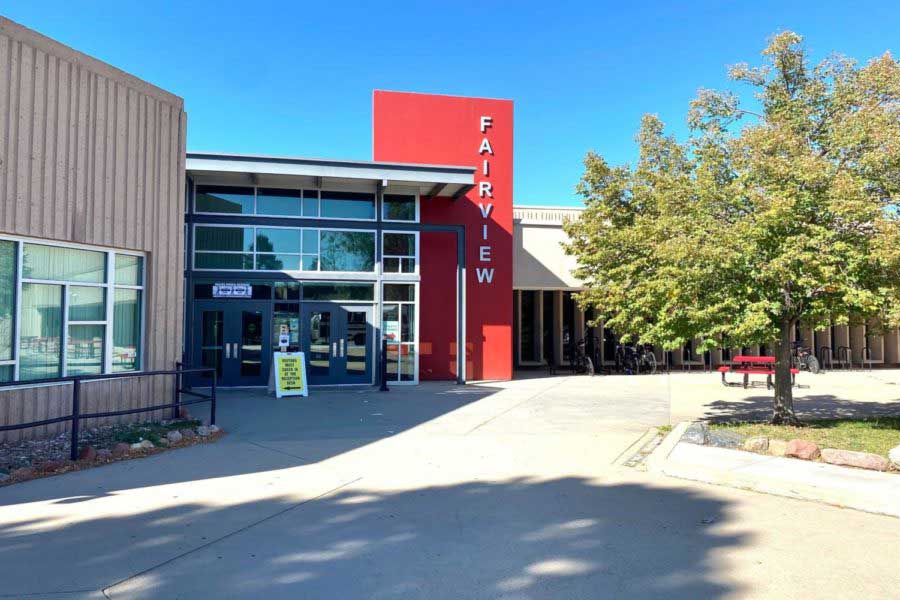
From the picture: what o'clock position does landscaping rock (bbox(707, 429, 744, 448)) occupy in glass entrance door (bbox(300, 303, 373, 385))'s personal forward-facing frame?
The landscaping rock is roughly at 11 o'clock from the glass entrance door.

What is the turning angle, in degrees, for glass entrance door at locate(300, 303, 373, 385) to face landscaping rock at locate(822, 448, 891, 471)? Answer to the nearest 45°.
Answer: approximately 45° to its left

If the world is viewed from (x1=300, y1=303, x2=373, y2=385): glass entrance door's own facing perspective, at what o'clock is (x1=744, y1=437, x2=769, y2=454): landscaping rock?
The landscaping rock is roughly at 11 o'clock from the glass entrance door.

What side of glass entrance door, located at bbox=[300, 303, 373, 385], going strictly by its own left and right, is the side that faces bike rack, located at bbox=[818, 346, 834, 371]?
left

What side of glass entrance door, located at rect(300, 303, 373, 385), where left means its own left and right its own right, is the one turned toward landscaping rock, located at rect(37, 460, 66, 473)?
front

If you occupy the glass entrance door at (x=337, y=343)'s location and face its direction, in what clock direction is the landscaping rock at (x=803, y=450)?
The landscaping rock is roughly at 11 o'clock from the glass entrance door.

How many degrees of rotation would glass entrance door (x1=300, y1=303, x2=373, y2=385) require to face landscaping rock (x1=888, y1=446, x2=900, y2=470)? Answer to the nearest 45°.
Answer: approximately 45° to its left

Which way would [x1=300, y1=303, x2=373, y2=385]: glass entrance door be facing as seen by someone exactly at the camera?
facing the viewer

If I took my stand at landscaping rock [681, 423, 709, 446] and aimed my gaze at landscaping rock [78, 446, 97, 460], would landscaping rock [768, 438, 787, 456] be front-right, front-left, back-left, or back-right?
back-left

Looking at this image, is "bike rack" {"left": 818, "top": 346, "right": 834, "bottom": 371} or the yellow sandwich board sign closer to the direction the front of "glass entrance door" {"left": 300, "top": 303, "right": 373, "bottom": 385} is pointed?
the yellow sandwich board sign

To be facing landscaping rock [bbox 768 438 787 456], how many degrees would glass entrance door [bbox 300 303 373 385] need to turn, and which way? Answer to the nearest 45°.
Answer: approximately 45° to its left

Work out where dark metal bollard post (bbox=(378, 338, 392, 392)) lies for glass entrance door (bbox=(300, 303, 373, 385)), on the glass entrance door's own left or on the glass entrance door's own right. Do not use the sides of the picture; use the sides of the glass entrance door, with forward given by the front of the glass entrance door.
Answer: on the glass entrance door's own left

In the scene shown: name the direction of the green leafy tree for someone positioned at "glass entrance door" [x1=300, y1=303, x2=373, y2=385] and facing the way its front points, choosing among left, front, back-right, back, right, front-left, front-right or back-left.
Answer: front-left
